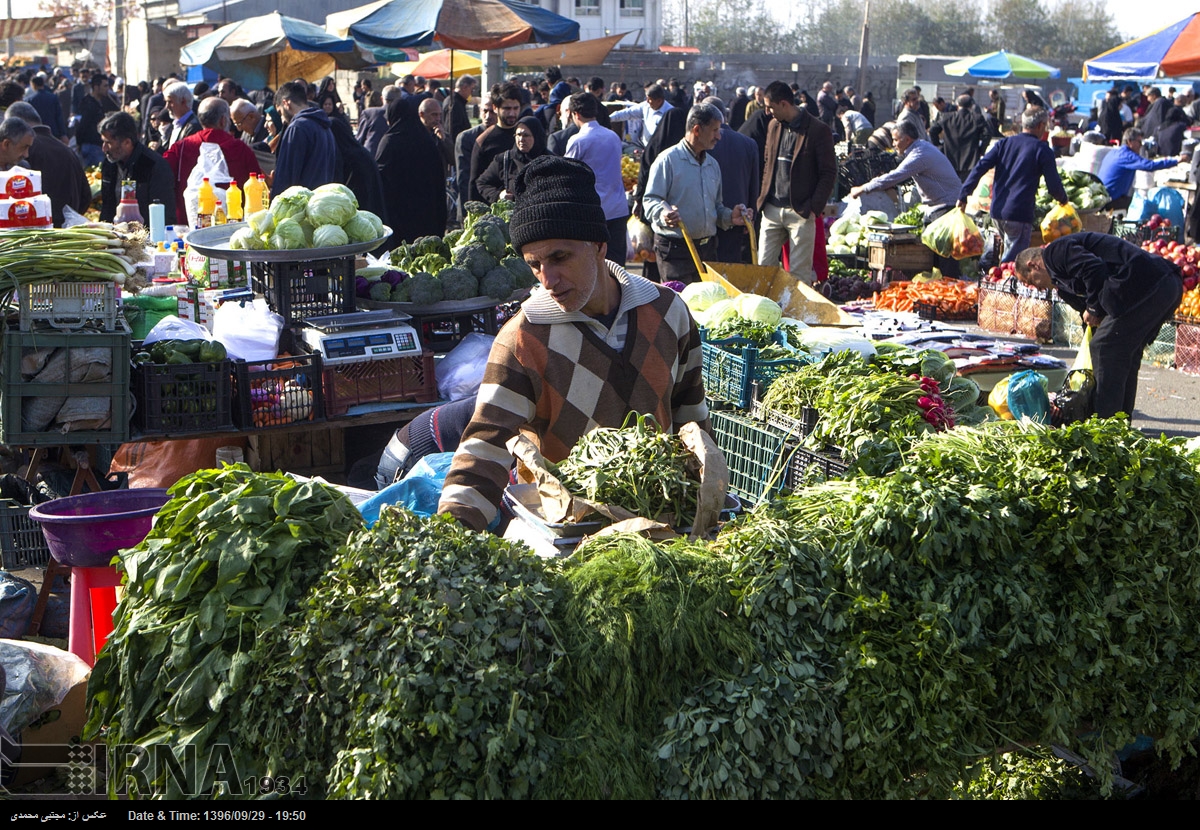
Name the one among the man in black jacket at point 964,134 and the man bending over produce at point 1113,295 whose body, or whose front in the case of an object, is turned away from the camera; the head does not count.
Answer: the man in black jacket

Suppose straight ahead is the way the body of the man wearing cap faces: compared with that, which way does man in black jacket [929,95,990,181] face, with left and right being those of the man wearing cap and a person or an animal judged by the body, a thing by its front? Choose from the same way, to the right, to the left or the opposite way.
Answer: the opposite way

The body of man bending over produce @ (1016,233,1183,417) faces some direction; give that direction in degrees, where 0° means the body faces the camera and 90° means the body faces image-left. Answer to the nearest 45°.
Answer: approximately 90°

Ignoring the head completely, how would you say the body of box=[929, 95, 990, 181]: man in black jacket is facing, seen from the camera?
away from the camera

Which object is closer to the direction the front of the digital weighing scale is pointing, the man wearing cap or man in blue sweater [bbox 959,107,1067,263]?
the man wearing cap

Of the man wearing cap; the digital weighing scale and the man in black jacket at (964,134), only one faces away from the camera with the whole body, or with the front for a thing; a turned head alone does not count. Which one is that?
the man in black jacket

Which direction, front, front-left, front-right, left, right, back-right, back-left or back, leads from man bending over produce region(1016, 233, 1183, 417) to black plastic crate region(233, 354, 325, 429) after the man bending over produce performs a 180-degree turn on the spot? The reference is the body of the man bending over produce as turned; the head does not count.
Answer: back-right

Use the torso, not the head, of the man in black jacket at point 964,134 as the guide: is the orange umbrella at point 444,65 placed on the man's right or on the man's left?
on the man's left

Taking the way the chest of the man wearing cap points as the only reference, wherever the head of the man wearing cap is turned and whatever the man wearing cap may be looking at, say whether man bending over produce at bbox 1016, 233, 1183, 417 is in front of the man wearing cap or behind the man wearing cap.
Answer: behind

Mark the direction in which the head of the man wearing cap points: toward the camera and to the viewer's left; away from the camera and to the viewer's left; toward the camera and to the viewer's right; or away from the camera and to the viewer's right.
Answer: toward the camera and to the viewer's left

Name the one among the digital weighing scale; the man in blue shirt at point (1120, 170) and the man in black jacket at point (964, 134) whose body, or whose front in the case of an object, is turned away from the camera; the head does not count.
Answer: the man in black jacket
